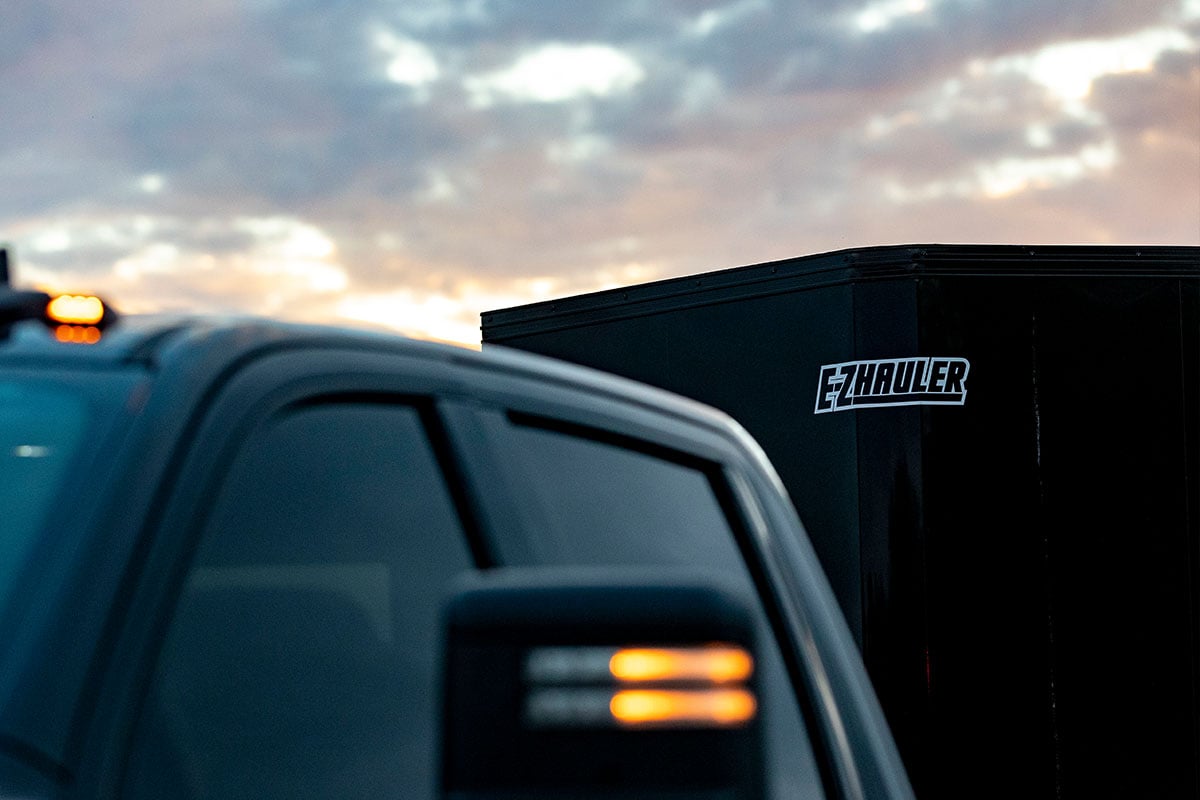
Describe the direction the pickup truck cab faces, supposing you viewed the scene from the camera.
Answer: facing the viewer and to the left of the viewer

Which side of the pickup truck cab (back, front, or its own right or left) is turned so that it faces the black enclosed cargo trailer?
back
